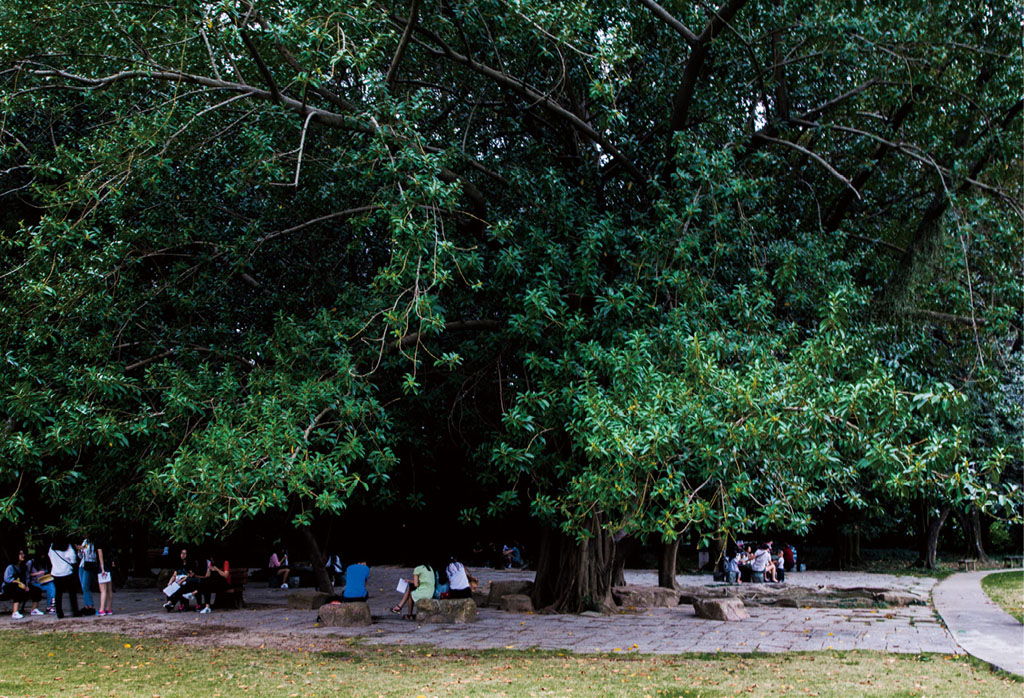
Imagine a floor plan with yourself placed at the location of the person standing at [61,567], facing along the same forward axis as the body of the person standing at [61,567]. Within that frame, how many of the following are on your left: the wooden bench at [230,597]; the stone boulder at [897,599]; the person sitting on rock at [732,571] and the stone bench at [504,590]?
0

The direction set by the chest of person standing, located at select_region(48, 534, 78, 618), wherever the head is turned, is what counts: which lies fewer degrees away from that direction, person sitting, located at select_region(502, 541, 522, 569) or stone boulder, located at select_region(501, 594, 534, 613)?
the person sitting

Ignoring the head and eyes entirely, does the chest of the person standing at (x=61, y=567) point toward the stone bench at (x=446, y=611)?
no

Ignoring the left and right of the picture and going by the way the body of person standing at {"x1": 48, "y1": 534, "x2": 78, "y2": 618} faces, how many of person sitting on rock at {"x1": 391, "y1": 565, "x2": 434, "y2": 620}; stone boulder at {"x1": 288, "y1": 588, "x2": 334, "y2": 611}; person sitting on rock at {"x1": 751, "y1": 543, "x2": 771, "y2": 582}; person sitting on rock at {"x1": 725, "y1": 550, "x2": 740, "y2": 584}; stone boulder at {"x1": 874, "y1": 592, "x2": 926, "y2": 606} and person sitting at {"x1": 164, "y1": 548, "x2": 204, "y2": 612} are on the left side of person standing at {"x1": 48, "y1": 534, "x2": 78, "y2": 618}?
0

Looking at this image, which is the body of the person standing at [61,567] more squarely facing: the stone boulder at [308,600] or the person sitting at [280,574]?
the person sitting

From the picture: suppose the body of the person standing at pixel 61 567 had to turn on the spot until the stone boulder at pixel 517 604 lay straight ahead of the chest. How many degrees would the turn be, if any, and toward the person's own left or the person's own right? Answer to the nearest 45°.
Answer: approximately 90° to the person's own right

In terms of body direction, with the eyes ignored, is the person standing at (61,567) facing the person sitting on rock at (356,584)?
no

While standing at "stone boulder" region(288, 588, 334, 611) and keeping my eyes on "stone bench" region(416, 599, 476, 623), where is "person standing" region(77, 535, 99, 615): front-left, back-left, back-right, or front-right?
back-right

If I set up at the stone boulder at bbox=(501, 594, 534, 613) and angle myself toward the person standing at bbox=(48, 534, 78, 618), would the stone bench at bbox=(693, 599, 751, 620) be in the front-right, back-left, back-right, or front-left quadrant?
back-left

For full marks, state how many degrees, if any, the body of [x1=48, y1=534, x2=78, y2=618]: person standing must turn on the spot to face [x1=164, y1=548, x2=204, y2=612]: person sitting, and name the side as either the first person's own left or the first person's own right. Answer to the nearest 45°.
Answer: approximately 45° to the first person's own right

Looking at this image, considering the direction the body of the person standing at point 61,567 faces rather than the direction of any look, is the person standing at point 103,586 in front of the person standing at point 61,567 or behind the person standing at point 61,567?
in front

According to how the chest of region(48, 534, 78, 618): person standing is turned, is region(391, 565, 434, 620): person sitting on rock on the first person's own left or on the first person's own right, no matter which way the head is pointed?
on the first person's own right

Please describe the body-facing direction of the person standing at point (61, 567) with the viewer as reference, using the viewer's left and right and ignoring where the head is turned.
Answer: facing away from the viewer

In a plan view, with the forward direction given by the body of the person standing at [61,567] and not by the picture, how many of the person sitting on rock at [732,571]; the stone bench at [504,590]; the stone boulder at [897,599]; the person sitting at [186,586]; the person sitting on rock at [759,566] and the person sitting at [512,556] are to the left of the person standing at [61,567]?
0

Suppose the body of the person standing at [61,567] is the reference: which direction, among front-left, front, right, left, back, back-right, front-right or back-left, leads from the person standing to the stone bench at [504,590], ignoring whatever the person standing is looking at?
right
